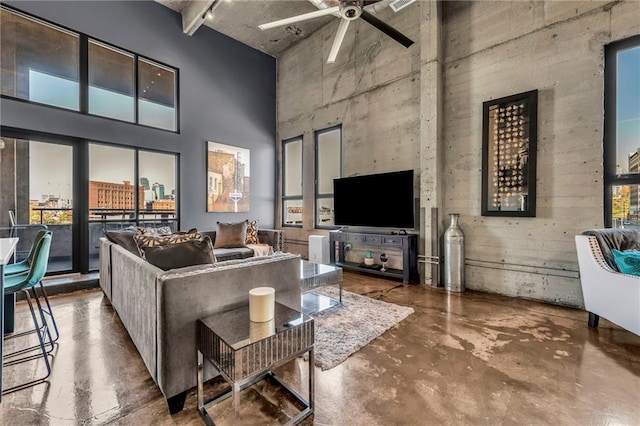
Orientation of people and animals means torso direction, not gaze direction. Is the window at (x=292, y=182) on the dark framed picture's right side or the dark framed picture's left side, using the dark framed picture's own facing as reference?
on its right

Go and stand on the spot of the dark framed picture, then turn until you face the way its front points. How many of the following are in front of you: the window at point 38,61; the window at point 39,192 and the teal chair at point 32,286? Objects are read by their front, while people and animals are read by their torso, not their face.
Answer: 3

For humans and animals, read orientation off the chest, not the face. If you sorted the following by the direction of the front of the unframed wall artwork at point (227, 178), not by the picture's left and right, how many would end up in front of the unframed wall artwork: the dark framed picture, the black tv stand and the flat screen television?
3

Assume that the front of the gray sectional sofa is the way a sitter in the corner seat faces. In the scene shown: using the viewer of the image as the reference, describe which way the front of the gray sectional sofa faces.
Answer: facing away from the viewer and to the right of the viewer

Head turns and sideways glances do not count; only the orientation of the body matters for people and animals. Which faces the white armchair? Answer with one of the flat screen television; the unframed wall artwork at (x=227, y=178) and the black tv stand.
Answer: the unframed wall artwork

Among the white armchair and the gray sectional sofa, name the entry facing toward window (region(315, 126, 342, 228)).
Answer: the gray sectional sofa

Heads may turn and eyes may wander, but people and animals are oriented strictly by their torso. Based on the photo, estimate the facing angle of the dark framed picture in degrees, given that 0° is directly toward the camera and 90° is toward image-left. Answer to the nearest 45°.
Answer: approximately 45°

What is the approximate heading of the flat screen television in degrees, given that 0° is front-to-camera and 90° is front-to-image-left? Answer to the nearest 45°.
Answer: approximately 45°

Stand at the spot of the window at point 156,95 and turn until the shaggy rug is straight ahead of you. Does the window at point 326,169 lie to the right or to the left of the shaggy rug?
left
